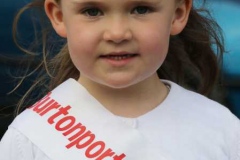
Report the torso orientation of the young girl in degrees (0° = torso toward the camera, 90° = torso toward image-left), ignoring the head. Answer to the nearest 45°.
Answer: approximately 0°
